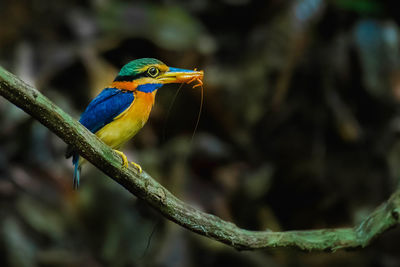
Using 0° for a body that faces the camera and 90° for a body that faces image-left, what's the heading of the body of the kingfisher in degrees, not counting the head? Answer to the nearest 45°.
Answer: approximately 270°
